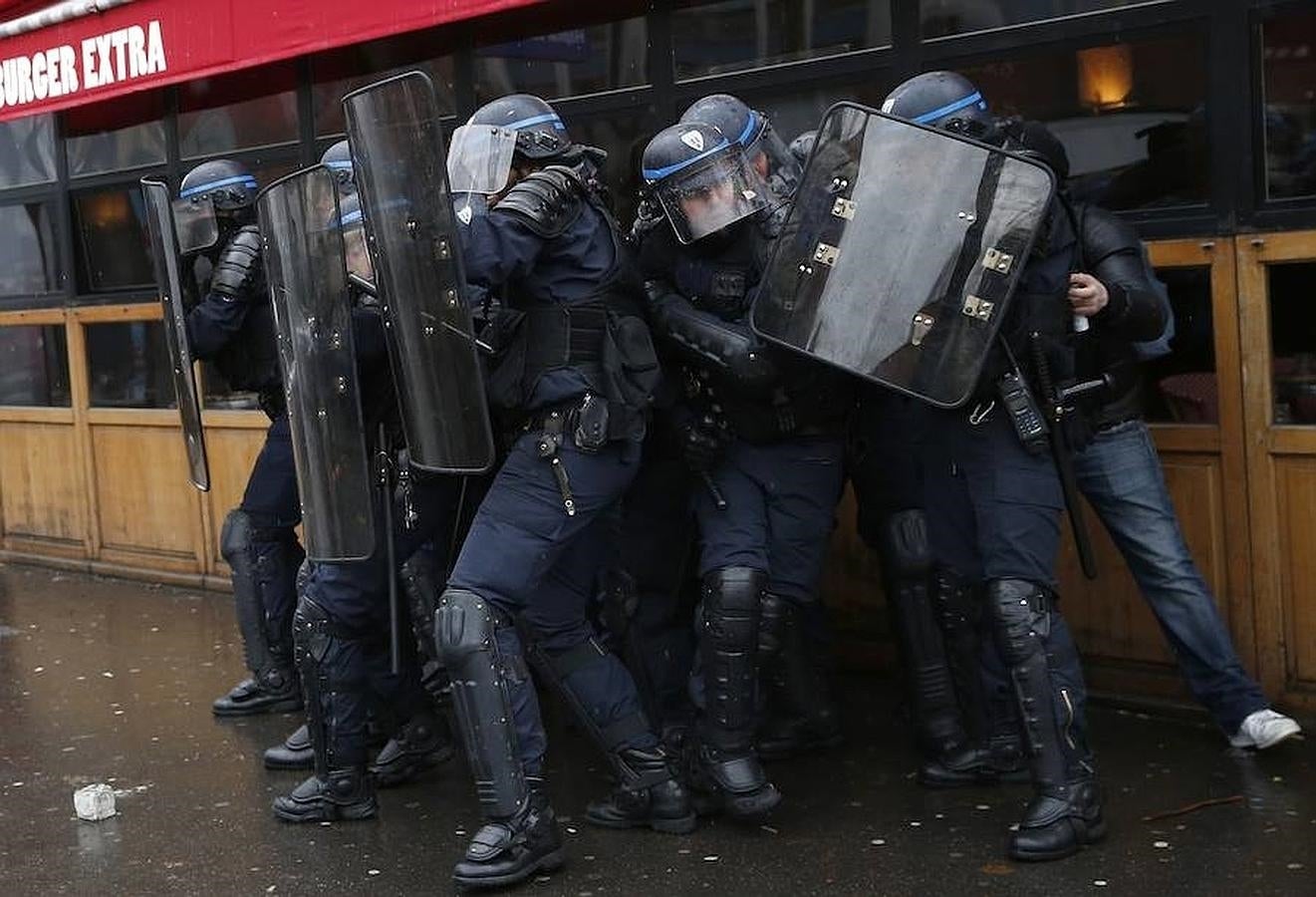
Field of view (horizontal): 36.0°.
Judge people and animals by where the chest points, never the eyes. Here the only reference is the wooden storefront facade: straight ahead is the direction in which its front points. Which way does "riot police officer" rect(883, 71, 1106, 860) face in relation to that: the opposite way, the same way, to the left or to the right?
the same way

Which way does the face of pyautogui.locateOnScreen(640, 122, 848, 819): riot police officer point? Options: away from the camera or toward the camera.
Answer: toward the camera

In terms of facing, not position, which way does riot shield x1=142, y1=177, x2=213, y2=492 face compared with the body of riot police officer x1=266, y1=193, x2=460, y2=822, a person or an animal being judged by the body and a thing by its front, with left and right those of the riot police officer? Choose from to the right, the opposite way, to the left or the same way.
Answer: the same way

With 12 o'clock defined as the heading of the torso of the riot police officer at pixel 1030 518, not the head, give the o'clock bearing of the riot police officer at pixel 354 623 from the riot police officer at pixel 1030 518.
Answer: the riot police officer at pixel 354 623 is roughly at 2 o'clock from the riot police officer at pixel 1030 518.

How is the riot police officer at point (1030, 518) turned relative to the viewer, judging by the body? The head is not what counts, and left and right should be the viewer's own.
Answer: facing the viewer and to the left of the viewer

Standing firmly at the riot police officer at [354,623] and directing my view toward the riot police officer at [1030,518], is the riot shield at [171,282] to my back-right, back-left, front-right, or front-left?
back-left
